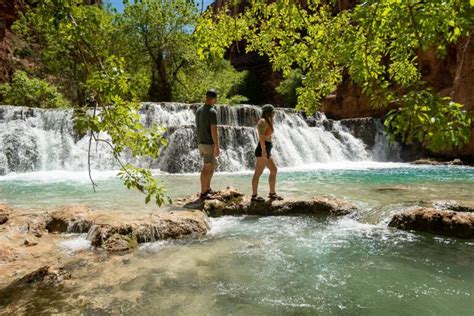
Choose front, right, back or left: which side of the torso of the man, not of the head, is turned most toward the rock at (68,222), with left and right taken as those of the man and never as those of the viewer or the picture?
back

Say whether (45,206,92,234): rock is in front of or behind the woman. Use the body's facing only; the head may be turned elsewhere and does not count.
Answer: behind

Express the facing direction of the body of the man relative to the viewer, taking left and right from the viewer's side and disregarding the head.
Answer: facing away from the viewer and to the right of the viewer

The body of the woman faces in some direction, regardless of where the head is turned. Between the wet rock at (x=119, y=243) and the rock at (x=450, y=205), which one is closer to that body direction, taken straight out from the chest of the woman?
the rock

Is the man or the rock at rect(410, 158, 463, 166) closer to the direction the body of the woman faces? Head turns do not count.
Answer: the rock
